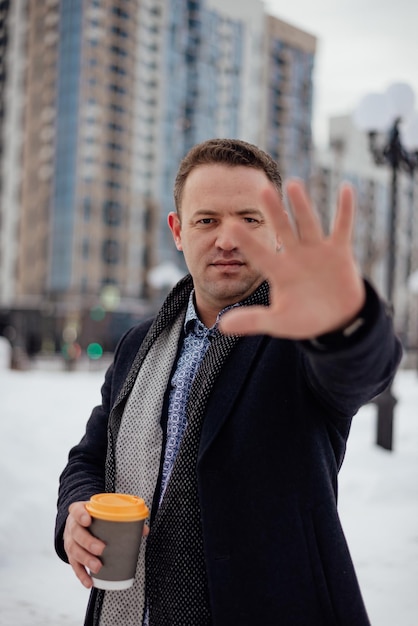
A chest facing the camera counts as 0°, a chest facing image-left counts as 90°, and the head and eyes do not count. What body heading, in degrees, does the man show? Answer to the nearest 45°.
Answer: approximately 45°

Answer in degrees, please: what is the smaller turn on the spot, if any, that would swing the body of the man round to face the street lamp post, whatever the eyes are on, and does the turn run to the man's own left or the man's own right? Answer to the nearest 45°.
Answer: approximately 135° to the man's own right
